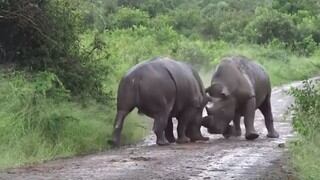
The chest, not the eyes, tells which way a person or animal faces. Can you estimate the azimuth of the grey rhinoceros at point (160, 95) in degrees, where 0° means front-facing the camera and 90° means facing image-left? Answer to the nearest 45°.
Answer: approximately 225°

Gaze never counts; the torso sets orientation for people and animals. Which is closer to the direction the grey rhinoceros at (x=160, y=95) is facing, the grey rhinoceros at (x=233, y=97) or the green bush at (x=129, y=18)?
the grey rhinoceros

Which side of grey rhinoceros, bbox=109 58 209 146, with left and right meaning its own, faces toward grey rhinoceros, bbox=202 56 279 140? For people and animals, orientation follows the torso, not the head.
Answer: front

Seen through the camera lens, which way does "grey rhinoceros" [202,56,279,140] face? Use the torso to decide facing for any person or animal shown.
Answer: facing the viewer and to the left of the viewer

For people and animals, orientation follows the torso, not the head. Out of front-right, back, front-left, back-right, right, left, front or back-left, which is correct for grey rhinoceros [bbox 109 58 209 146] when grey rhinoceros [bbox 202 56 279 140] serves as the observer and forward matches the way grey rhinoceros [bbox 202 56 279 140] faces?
front

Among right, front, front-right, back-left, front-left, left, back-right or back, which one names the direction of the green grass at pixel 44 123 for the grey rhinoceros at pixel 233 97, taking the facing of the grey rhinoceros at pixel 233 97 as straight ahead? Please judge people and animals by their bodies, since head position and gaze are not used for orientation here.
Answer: front

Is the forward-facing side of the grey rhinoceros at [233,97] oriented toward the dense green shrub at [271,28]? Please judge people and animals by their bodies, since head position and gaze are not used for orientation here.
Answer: no

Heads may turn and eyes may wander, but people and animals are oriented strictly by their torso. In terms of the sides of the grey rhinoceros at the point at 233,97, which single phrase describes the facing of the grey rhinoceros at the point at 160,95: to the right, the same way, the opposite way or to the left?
the opposite way
